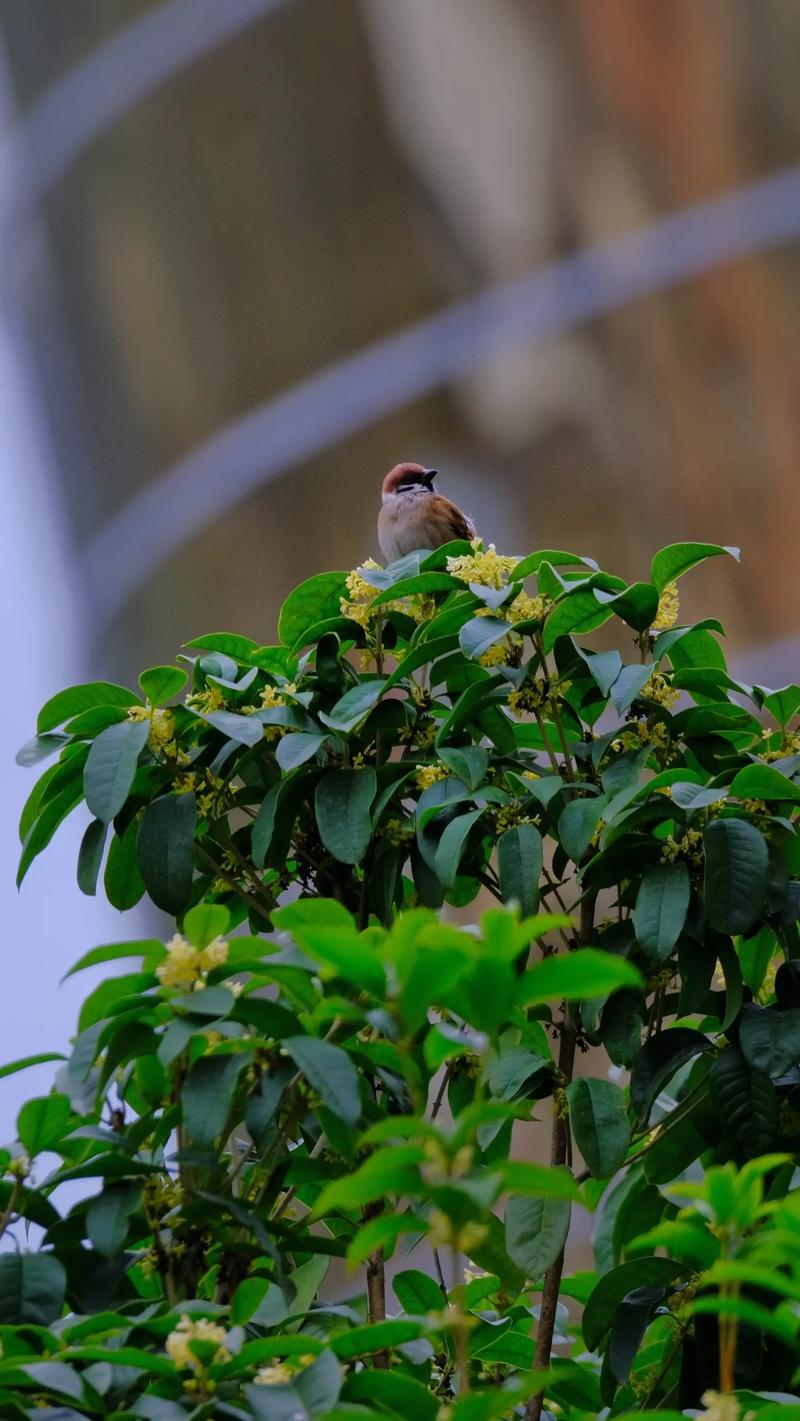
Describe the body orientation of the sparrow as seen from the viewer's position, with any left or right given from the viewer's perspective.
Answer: facing the viewer and to the left of the viewer

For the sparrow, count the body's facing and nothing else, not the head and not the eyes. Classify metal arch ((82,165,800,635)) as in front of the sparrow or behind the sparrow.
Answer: behind
